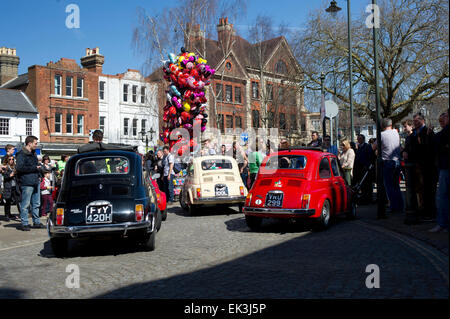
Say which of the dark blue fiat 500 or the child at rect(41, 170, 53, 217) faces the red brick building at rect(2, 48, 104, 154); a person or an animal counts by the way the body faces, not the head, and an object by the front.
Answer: the dark blue fiat 500

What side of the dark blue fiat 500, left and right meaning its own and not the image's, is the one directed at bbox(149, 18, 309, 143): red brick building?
front

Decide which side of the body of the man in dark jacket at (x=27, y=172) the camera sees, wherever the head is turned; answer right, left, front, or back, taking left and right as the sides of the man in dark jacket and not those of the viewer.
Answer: right

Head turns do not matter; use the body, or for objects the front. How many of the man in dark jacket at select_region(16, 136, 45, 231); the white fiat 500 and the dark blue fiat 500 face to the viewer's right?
1

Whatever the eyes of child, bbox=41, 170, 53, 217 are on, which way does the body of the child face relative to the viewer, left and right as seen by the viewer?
facing the viewer and to the right of the viewer

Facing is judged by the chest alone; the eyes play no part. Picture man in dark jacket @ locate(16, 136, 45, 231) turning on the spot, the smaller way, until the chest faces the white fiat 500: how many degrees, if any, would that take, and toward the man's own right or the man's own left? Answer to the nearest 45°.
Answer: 0° — they already face it

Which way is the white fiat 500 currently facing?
away from the camera

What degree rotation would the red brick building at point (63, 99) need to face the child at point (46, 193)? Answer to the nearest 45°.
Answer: approximately 45° to its right

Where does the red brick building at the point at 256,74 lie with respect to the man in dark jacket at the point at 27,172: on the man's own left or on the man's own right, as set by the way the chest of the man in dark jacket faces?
on the man's own left

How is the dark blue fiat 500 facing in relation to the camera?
away from the camera

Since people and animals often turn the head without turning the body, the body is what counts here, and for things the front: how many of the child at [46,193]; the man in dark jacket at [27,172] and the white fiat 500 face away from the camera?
1

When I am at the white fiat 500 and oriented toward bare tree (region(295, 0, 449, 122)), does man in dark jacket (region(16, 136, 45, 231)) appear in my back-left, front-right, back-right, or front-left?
back-left

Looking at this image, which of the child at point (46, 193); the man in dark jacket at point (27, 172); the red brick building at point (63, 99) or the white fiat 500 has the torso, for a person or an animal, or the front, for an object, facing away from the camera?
the white fiat 500

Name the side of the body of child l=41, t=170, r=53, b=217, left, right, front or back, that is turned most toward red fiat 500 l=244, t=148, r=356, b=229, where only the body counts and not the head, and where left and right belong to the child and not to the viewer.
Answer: front

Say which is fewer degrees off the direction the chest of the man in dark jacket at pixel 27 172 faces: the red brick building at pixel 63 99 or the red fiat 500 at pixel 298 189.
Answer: the red fiat 500
